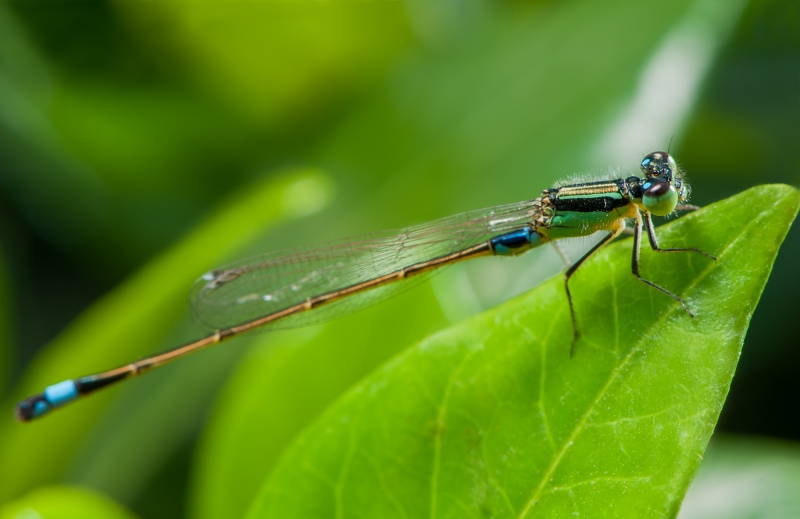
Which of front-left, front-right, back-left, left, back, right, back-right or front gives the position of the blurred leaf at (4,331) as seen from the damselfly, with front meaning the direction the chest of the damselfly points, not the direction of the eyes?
back

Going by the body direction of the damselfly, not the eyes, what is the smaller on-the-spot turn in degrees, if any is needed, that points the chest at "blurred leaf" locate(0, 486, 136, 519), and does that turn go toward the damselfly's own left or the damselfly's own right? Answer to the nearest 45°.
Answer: approximately 180°

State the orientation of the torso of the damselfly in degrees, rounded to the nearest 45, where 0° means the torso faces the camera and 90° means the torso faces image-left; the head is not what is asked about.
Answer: approximately 270°
